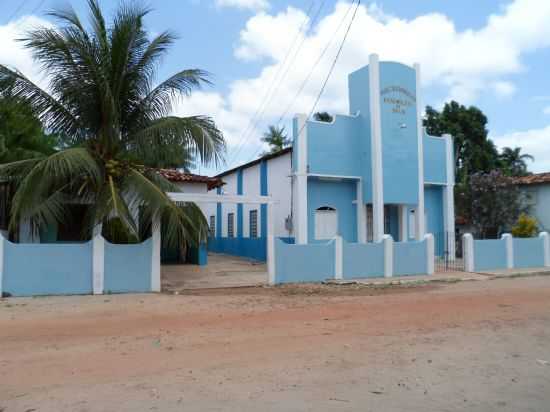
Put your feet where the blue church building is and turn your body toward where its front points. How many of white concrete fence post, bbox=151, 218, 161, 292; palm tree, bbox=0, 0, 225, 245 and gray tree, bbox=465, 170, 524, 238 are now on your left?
1

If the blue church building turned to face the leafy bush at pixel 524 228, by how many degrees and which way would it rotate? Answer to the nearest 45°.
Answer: approximately 90° to its left

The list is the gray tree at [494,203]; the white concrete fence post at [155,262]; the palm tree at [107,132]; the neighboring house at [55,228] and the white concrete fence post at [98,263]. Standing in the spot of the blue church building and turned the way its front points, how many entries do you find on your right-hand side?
4

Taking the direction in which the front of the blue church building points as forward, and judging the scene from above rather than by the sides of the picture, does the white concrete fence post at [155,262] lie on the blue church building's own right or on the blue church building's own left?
on the blue church building's own right

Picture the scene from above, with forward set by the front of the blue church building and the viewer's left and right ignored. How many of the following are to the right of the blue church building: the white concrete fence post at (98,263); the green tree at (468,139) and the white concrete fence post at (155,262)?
2

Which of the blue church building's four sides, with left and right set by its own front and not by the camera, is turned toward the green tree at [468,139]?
left

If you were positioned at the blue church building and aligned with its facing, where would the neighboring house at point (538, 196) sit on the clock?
The neighboring house is roughly at 9 o'clock from the blue church building.

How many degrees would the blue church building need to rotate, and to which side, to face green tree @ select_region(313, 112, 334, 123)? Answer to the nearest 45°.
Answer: approximately 135° to its left

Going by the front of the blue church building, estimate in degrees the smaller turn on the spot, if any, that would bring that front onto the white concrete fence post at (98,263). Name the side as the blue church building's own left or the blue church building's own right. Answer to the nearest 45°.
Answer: approximately 90° to the blue church building's own right

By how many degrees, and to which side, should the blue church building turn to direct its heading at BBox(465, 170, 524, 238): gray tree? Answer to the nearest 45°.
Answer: approximately 90° to its left

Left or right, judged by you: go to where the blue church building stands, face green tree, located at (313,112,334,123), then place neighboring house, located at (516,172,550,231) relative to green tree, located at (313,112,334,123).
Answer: right

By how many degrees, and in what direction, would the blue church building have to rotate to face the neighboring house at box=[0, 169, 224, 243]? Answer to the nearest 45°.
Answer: approximately 90° to its right
